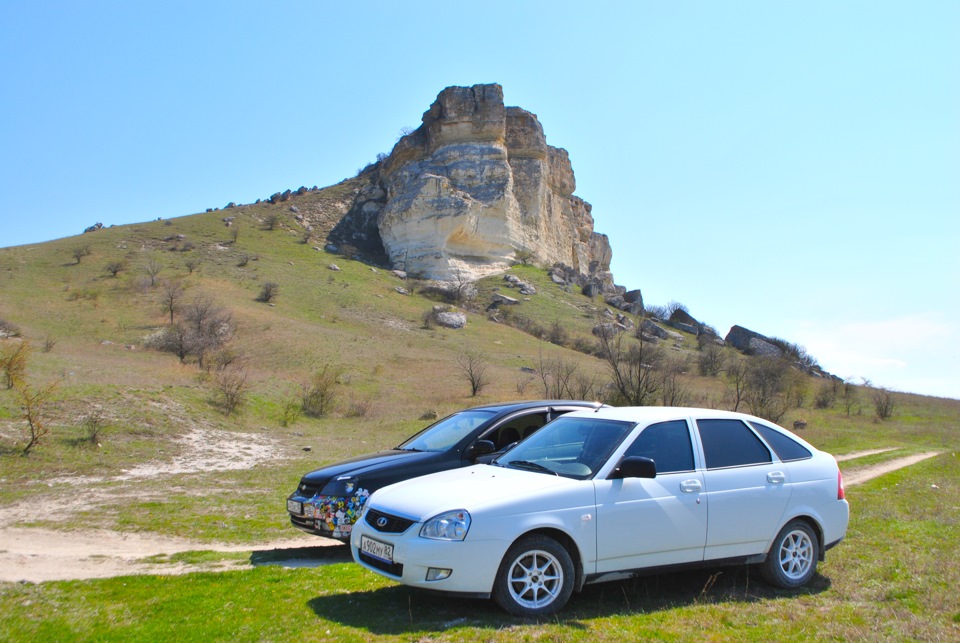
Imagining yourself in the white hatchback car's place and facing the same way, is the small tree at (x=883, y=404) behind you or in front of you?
behind

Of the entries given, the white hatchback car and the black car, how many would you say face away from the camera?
0

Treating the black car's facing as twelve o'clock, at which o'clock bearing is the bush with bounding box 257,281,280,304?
The bush is roughly at 4 o'clock from the black car.

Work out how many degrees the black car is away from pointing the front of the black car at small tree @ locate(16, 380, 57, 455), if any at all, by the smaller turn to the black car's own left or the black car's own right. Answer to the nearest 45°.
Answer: approximately 90° to the black car's own right

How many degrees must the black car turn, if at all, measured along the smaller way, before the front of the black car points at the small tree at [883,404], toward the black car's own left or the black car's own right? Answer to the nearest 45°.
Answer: approximately 180°

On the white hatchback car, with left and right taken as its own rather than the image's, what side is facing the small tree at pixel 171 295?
right

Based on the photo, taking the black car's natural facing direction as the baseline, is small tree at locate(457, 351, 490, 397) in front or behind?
behind

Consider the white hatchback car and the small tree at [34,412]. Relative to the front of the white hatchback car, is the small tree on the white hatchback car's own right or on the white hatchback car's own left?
on the white hatchback car's own right
